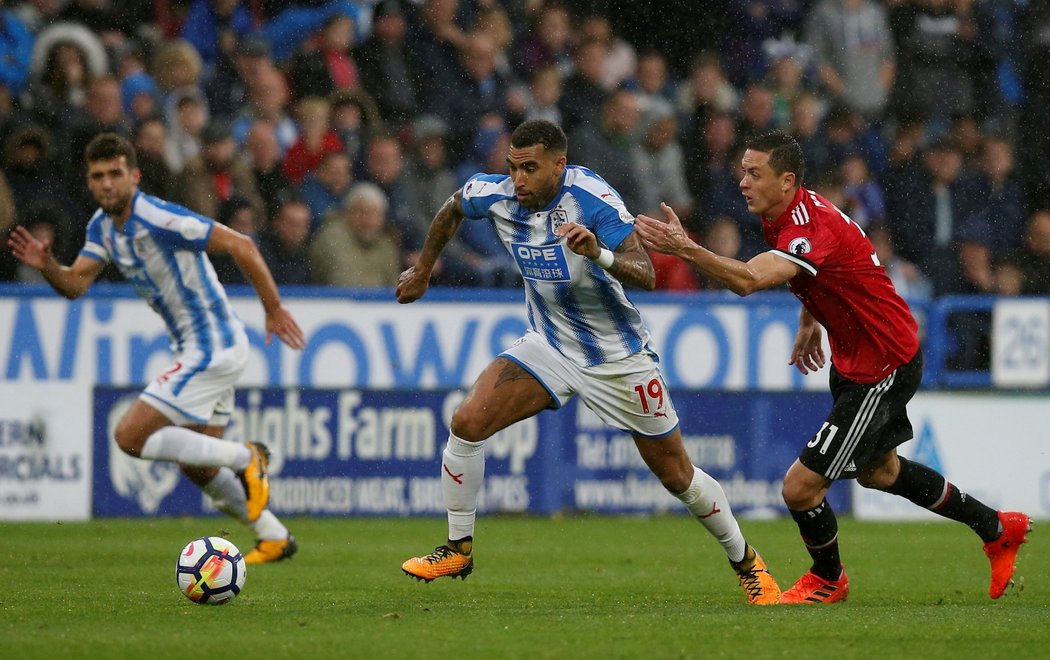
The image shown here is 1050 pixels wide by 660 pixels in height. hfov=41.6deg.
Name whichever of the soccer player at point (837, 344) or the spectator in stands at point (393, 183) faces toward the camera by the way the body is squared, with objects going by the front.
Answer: the spectator in stands

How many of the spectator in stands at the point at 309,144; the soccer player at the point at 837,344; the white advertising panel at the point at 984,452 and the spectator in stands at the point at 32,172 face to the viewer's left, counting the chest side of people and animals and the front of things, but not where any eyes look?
1

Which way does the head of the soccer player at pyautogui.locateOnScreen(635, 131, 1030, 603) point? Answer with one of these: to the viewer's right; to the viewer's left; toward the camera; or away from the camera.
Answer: to the viewer's left

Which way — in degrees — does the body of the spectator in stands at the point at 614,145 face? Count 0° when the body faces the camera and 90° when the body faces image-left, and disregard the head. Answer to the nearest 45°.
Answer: approximately 0°

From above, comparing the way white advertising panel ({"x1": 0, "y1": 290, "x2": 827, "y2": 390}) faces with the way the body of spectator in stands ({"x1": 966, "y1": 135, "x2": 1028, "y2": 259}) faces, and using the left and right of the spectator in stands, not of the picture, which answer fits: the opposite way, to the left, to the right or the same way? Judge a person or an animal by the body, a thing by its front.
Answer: the same way

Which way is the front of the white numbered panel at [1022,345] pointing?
toward the camera

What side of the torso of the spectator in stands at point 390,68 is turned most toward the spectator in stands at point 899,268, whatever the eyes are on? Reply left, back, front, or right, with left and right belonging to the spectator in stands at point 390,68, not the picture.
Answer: left

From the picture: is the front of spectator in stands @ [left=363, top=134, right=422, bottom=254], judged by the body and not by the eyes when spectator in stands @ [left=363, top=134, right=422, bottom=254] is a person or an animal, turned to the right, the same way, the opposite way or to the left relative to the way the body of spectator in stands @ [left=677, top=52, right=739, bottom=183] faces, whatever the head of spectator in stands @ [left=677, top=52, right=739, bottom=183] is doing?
the same way

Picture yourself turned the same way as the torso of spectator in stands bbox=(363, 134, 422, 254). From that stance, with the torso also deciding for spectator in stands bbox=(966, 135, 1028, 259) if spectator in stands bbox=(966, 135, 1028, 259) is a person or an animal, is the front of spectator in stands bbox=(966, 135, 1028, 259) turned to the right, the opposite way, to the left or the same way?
the same way

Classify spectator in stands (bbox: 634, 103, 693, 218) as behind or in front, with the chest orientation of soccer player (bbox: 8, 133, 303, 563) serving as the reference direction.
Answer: behind

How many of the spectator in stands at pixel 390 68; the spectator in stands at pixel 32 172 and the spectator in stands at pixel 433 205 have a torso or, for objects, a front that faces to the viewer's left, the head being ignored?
0

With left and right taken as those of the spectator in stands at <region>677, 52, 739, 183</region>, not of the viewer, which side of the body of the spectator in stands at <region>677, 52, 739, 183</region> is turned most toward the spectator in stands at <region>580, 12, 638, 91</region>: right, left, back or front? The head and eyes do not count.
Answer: right

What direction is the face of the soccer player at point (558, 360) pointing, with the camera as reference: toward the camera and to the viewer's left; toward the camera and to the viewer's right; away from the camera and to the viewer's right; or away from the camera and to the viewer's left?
toward the camera and to the viewer's left

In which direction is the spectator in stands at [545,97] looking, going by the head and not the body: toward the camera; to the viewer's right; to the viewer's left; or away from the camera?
toward the camera

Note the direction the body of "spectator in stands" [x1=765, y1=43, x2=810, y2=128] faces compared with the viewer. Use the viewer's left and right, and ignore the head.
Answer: facing the viewer

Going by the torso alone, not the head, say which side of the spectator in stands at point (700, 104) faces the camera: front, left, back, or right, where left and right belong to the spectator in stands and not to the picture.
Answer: front

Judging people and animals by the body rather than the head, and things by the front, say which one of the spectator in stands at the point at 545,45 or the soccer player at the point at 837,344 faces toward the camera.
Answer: the spectator in stands

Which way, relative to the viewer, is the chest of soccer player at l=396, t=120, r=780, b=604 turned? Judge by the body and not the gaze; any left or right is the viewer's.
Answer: facing the viewer and to the left of the viewer

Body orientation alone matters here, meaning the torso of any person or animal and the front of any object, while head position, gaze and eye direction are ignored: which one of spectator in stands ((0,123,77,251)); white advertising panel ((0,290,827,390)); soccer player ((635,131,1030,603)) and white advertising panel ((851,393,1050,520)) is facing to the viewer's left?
the soccer player

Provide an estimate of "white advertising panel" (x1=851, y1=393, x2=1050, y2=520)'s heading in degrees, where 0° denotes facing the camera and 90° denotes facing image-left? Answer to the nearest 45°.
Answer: approximately 0°
